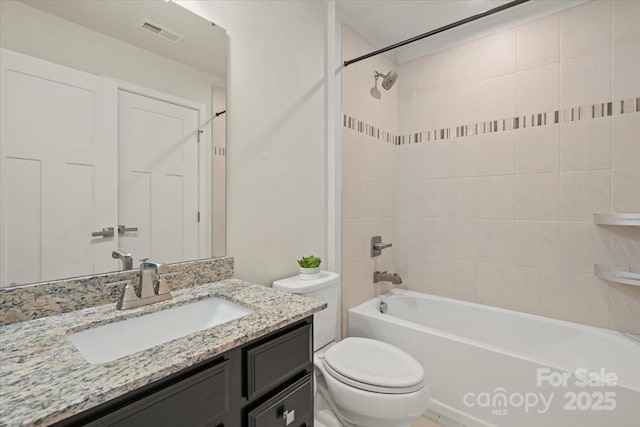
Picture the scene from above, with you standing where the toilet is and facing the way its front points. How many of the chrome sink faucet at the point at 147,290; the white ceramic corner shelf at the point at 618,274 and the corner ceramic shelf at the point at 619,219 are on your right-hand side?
1

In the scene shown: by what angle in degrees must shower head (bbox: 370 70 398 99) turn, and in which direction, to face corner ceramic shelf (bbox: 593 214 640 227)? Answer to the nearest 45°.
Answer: approximately 45° to its left

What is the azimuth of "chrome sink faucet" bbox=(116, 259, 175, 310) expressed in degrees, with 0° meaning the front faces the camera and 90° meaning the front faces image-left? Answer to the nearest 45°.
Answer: approximately 315°

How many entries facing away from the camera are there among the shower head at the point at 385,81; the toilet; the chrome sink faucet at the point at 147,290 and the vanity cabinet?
0

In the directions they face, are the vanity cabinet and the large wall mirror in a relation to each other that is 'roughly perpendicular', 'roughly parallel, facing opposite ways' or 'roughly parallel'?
roughly parallel

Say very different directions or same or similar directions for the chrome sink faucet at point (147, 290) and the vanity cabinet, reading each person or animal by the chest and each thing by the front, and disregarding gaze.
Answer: same or similar directions

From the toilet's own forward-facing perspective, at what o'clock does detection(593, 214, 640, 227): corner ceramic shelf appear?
The corner ceramic shelf is roughly at 10 o'clock from the toilet.

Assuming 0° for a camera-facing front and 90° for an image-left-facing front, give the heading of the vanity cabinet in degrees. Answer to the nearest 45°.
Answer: approximately 315°

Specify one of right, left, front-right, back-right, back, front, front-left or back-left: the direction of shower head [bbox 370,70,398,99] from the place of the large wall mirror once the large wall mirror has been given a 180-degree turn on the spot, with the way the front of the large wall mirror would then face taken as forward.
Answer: back-right

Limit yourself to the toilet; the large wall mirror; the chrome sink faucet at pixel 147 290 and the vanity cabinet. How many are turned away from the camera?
0

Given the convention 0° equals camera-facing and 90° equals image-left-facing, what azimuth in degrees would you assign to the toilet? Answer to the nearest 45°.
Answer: approximately 315°

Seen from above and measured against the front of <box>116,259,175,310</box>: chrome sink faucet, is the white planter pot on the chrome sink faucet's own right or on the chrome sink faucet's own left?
on the chrome sink faucet's own left

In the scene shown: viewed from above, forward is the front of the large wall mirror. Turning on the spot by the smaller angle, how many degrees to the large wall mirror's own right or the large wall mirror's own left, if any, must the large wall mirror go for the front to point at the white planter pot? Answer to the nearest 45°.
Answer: approximately 45° to the large wall mirror's own left

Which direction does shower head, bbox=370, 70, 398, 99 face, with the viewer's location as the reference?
facing the viewer and to the right of the viewer
